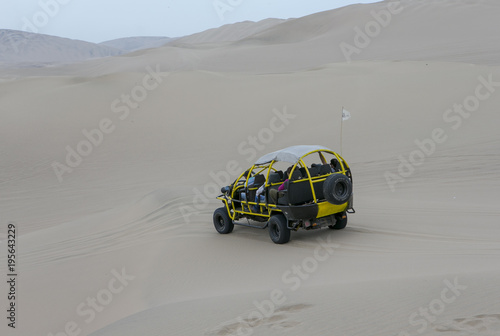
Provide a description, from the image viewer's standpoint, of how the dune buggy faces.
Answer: facing away from the viewer and to the left of the viewer
